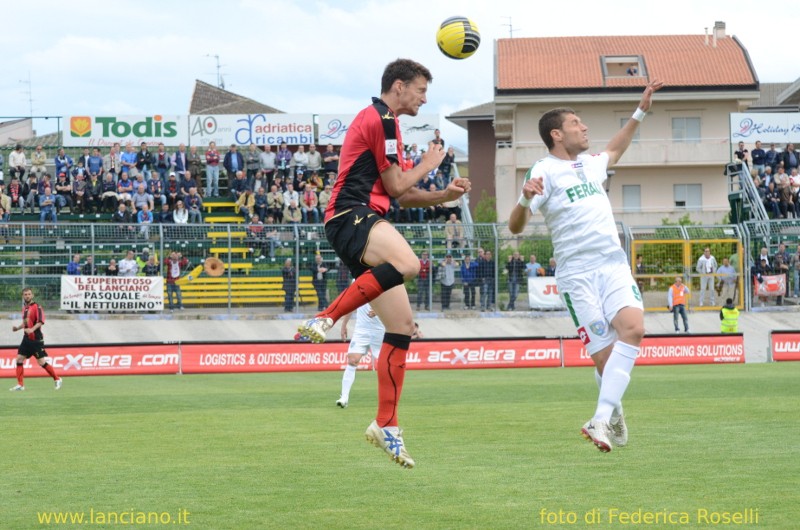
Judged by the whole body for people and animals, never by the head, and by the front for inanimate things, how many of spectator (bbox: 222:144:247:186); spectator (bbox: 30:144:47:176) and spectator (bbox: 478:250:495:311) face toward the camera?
3

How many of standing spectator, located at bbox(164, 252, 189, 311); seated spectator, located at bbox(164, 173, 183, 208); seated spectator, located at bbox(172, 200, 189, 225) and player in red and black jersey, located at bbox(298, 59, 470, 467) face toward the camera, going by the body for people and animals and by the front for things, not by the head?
3

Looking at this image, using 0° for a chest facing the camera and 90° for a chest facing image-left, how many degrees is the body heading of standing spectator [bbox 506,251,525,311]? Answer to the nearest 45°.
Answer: approximately 0°

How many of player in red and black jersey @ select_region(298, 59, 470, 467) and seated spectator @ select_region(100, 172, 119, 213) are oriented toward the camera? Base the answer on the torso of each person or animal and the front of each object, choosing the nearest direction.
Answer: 1

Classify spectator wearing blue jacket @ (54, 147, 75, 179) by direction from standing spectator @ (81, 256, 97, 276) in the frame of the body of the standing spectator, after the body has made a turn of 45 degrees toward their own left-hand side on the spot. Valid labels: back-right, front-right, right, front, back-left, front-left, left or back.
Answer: back-left

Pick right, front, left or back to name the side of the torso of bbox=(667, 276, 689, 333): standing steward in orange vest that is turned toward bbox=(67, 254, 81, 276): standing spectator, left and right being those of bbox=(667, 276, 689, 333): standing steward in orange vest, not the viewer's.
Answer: right

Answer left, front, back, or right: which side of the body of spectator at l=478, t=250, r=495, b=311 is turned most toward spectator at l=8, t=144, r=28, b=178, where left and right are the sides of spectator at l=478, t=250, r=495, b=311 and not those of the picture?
right

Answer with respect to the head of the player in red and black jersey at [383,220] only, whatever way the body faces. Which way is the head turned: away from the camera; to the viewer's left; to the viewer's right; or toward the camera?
to the viewer's right

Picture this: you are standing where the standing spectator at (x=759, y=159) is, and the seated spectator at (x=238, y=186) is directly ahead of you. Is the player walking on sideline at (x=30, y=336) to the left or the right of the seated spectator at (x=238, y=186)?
left
